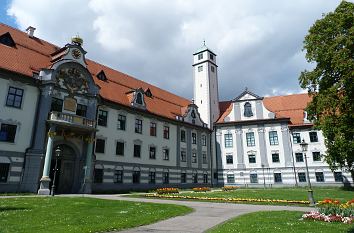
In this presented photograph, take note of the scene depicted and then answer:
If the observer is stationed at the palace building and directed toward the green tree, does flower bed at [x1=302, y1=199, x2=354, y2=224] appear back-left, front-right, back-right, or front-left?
front-right

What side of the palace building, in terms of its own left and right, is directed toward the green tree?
front

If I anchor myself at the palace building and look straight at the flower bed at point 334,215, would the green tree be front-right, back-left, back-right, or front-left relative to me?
front-left

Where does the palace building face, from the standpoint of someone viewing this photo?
facing the viewer and to the right of the viewer

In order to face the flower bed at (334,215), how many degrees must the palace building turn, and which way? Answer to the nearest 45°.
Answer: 0° — it already faces it
